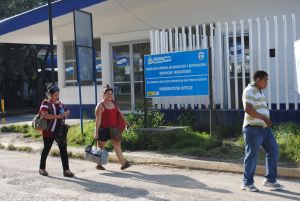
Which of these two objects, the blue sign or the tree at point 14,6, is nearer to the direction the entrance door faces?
the blue sign

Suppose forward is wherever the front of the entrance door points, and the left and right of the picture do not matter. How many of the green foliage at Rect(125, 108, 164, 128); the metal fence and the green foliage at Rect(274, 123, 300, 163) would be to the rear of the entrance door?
0

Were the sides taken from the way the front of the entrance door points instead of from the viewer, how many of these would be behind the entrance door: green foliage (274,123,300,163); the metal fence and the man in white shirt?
0

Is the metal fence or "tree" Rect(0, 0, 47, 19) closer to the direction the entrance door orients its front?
the metal fence

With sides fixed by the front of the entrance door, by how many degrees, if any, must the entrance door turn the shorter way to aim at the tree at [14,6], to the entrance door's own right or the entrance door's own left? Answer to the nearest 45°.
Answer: approximately 135° to the entrance door's own right

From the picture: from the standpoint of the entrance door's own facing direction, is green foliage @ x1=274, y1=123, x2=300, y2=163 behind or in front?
in front

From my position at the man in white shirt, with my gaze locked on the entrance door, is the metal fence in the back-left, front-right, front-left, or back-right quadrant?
front-right

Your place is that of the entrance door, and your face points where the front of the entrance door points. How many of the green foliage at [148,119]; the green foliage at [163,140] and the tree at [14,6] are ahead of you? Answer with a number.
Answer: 2

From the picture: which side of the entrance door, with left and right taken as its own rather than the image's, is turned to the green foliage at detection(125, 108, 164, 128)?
front

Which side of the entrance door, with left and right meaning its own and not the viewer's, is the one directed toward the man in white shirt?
front

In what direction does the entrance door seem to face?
toward the camera

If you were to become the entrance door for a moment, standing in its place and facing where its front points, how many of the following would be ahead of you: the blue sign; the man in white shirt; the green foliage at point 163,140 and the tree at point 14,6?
3

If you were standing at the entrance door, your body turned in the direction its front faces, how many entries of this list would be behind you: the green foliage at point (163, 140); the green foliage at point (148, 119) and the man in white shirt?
0

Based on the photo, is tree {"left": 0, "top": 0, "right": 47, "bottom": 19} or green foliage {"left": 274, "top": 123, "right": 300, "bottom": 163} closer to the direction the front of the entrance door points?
the green foliage

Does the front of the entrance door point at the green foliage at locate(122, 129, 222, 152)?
yes
